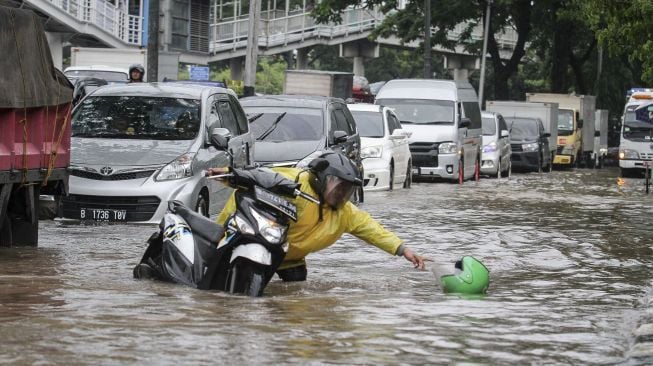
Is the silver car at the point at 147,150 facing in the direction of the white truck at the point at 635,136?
no

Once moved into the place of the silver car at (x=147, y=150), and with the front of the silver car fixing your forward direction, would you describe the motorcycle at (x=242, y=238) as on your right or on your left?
on your left

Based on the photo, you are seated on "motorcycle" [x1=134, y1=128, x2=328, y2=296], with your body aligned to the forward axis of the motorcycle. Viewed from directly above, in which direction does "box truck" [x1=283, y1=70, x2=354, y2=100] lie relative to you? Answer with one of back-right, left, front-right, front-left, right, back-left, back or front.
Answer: back-left

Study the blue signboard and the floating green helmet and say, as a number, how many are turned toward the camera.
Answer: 1

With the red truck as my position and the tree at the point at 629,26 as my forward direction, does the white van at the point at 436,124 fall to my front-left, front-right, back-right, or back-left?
front-left

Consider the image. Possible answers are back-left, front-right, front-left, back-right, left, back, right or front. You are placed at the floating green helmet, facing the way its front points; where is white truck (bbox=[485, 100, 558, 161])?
right

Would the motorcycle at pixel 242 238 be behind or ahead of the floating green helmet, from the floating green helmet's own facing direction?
ahead

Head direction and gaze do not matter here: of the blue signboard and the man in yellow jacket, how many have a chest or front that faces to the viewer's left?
0

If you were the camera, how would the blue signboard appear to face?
facing the viewer

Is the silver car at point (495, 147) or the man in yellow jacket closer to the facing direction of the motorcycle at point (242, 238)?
the man in yellow jacket

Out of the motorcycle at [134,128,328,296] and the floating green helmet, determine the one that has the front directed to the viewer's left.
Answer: the floating green helmet

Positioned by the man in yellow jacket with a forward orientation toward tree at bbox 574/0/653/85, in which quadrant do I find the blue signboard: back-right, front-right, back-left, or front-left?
front-left

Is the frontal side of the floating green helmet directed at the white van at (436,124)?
no

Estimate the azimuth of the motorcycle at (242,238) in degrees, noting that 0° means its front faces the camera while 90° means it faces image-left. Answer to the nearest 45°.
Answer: approximately 315°

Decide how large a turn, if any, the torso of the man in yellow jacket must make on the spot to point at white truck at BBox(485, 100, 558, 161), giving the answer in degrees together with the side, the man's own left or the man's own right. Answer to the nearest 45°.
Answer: approximately 135° to the man's own left
